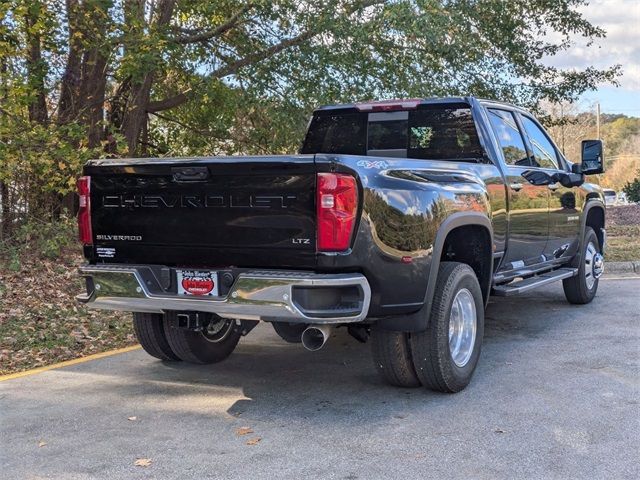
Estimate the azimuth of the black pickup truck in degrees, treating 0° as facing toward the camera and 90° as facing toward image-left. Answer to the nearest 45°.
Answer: approximately 225°

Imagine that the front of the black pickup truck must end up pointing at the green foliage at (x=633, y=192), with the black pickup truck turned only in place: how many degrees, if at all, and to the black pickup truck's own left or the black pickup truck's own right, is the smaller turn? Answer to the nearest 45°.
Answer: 0° — it already faces it

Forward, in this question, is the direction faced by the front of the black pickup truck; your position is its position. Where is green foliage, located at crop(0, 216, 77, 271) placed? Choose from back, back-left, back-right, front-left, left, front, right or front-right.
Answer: left

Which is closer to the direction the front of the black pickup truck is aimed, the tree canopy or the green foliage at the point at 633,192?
the green foliage

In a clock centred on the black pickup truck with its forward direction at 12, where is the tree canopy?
The tree canopy is roughly at 10 o'clock from the black pickup truck.
